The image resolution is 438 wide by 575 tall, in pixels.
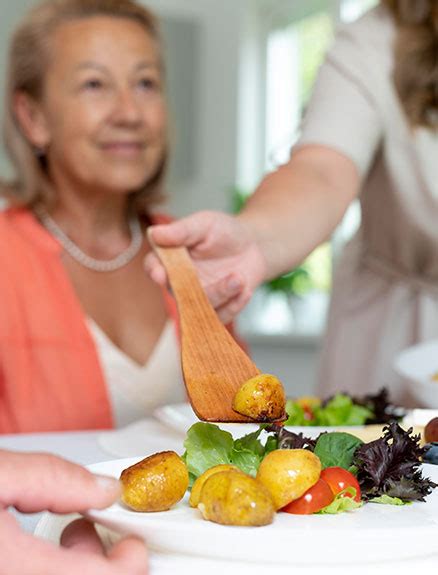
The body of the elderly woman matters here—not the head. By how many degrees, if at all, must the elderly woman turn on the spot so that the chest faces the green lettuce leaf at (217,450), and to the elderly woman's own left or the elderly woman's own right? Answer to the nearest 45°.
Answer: approximately 45° to the elderly woman's own right

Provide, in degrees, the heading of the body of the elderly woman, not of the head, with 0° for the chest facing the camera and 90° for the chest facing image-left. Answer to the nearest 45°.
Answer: approximately 315°

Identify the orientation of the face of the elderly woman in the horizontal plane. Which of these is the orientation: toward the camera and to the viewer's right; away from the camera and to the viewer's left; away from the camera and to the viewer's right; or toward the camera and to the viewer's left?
toward the camera and to the viewer's right

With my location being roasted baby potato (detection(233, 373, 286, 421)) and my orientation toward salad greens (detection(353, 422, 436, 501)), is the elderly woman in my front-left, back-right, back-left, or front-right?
back-left
